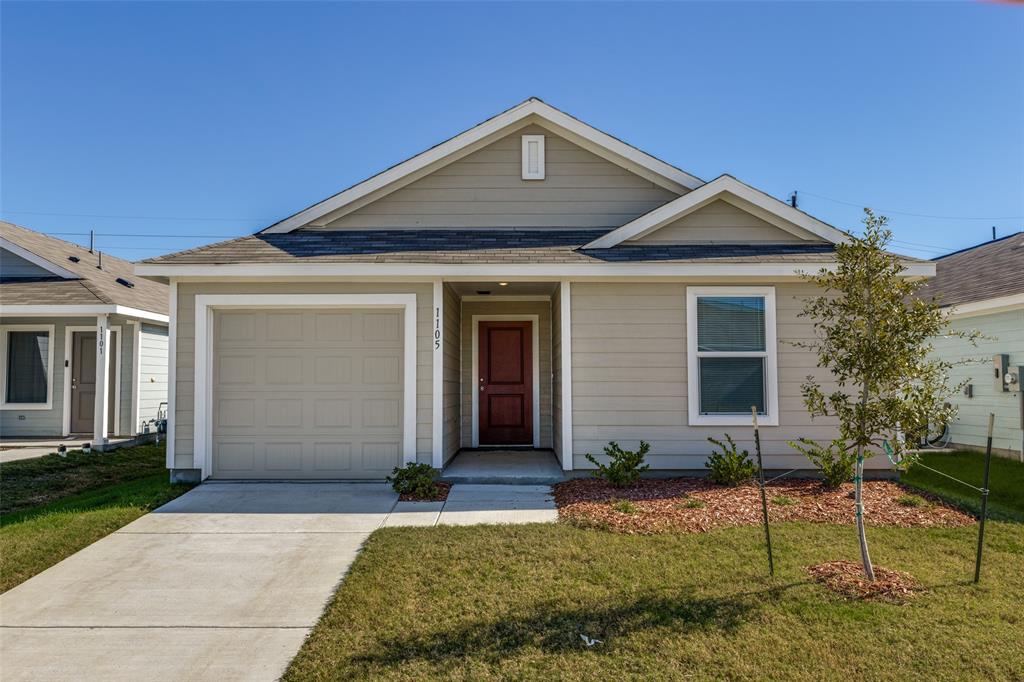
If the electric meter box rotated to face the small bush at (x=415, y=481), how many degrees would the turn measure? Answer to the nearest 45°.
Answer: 0° — it already faces it

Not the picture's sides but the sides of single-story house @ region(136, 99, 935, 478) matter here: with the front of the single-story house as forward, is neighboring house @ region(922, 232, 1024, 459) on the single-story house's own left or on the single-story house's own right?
on the single-story house's own left

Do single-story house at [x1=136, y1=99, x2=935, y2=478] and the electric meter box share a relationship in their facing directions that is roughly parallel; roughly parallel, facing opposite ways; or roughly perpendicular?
roughly perpendicular

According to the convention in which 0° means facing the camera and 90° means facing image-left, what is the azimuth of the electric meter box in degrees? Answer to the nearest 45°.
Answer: approximately 45°

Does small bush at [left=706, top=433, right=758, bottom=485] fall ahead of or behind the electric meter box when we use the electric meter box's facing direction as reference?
ahead

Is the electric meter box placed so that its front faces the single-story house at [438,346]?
yes

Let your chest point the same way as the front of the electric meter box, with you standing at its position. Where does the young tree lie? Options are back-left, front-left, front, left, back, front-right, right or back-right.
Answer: front-left
